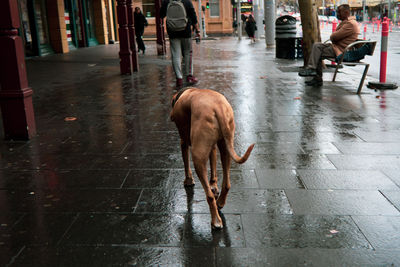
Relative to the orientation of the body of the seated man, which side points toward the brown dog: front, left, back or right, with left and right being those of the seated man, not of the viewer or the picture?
left

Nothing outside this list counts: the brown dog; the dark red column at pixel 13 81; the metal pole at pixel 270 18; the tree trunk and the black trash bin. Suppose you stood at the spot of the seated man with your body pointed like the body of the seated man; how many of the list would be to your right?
3

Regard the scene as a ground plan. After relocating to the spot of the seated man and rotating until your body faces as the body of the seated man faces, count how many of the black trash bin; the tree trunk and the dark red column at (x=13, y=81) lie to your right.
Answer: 2

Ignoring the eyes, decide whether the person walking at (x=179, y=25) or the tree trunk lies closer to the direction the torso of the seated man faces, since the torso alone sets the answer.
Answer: the person walking

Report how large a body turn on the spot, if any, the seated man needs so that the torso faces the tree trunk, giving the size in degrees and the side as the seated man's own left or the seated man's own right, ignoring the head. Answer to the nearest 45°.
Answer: approximately 90° to the seated man's own right

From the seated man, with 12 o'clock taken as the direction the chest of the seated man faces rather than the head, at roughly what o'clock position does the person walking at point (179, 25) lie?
The person walking is roughly at 12 o'clock from the seated man.

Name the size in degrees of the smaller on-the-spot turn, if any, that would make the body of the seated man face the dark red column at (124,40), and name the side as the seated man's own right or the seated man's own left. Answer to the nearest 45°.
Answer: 0° — they already face it

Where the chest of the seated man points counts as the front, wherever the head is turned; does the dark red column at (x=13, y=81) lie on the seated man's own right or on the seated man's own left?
on the seated man's own left

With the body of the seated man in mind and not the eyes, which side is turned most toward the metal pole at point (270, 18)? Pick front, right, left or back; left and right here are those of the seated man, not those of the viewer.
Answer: right

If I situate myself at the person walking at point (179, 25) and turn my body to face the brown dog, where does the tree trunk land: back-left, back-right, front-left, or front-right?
back-left

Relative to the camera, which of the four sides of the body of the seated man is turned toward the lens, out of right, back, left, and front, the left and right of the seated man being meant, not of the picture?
left
